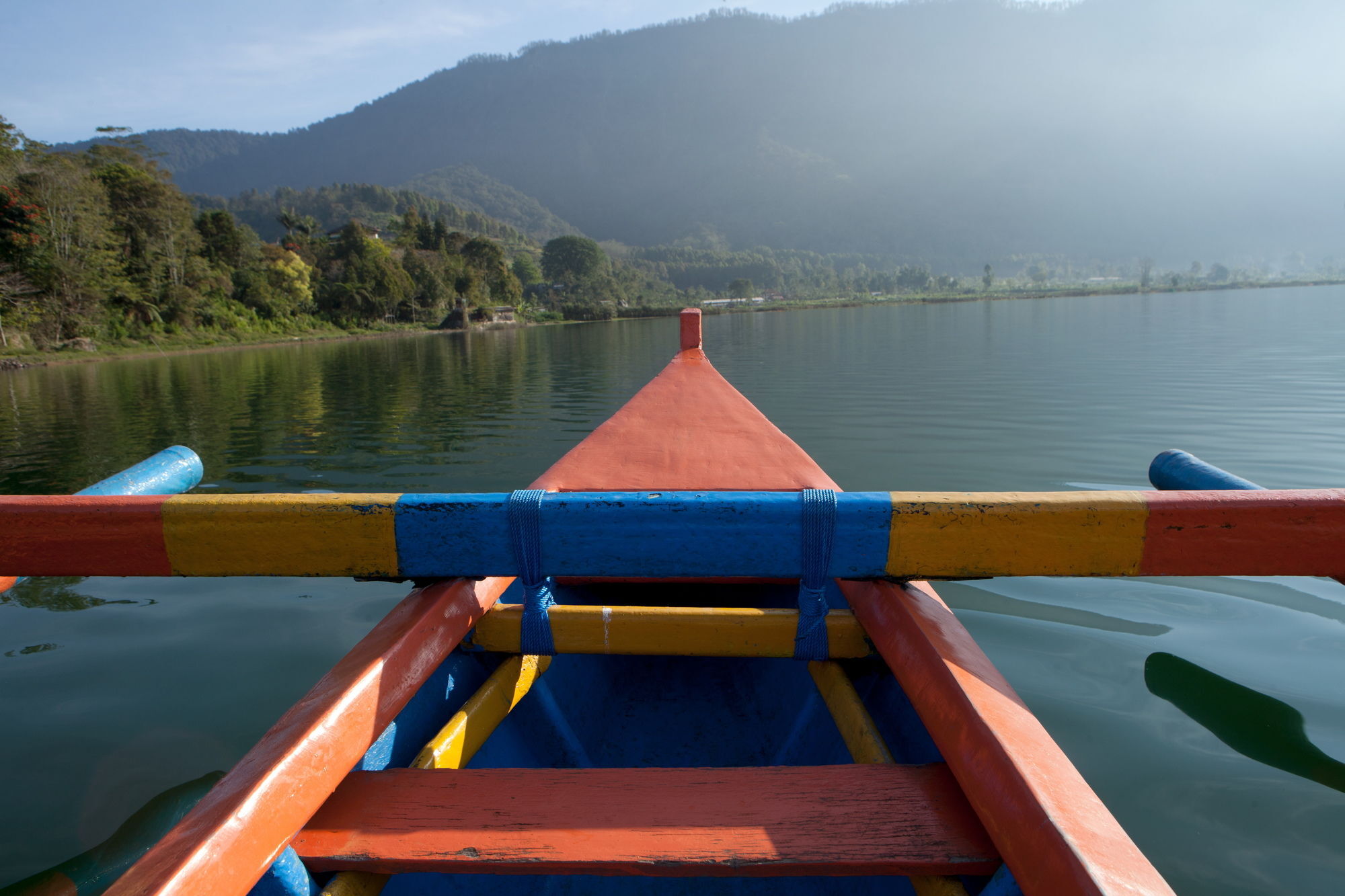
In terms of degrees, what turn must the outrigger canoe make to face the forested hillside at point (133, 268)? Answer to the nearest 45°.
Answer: approximately 45° to its left

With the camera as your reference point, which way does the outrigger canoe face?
facing away from the viewer
